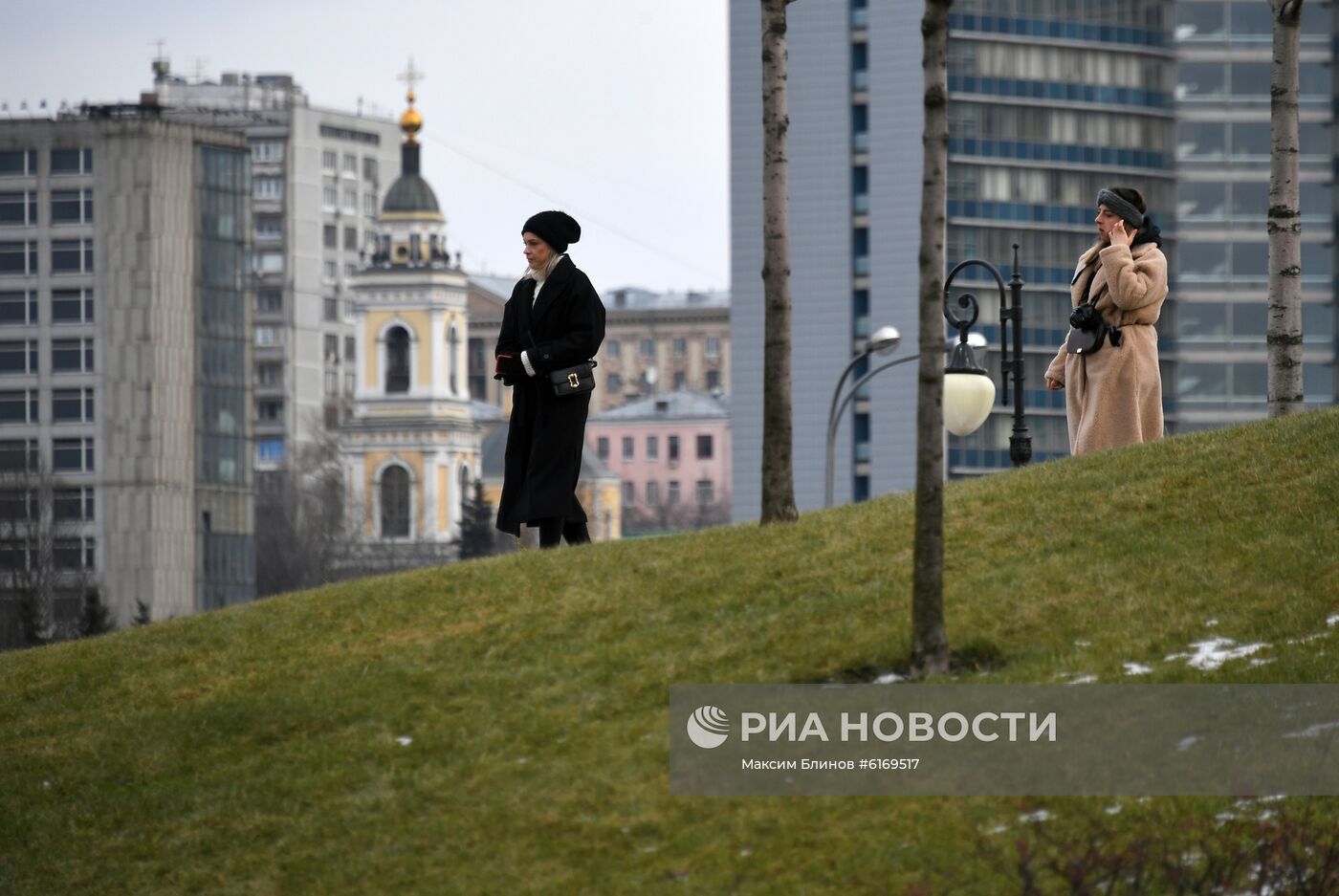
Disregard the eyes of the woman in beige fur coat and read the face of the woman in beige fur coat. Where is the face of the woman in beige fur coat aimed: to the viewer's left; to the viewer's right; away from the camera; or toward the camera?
to the viewer's left

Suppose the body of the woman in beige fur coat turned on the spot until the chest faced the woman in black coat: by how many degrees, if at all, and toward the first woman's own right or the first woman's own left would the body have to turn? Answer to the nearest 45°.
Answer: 0° — they already face them

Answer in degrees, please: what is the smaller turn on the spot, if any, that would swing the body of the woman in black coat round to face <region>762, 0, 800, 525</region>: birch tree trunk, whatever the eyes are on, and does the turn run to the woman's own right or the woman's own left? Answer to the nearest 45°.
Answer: approximately 135° to the woman's own left

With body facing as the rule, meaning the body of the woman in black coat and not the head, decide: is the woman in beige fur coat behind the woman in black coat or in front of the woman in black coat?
behind
